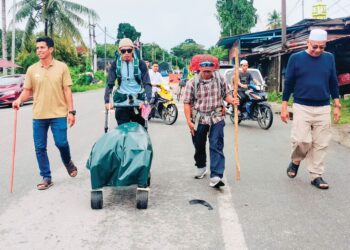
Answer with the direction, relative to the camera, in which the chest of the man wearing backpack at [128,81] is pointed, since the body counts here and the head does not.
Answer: toward the camera

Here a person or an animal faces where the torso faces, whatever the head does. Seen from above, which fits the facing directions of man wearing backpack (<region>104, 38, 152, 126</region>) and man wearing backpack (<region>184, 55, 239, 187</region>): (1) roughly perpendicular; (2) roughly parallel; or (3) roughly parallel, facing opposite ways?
roughly parallel

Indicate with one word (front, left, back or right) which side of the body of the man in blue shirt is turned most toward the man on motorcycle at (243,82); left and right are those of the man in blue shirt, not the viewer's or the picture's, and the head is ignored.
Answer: back

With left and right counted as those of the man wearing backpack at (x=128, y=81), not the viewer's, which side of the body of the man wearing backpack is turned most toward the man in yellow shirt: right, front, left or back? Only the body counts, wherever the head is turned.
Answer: right

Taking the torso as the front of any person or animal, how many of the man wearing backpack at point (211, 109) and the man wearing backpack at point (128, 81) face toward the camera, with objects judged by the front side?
2

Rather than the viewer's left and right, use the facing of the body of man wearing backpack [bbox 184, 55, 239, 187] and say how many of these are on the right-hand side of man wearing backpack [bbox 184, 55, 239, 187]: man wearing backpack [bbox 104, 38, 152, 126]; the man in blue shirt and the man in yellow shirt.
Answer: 2

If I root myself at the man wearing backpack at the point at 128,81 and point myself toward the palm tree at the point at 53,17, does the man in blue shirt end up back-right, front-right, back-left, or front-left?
back-right

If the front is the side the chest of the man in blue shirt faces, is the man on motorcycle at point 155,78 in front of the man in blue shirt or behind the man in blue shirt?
behind

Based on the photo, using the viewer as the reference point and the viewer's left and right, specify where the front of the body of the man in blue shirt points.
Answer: facing the viewer

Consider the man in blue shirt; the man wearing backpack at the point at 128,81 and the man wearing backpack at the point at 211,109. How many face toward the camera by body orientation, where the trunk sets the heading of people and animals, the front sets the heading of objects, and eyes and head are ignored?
3

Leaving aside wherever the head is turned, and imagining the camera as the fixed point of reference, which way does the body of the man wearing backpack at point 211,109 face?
toward the camera

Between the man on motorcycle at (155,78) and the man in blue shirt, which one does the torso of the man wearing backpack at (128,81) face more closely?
the man in blue shirt

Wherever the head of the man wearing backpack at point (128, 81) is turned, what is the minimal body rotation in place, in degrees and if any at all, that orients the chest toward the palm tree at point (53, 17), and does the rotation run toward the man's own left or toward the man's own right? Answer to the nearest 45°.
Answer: approximately 180°

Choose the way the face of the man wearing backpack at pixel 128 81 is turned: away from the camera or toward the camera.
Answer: toward the camera

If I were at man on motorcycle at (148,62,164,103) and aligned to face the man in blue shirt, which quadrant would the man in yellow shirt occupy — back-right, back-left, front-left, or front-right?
front-right

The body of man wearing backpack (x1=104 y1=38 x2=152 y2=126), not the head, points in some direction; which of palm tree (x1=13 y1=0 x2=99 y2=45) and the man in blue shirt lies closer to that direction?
the man in blue shirt
